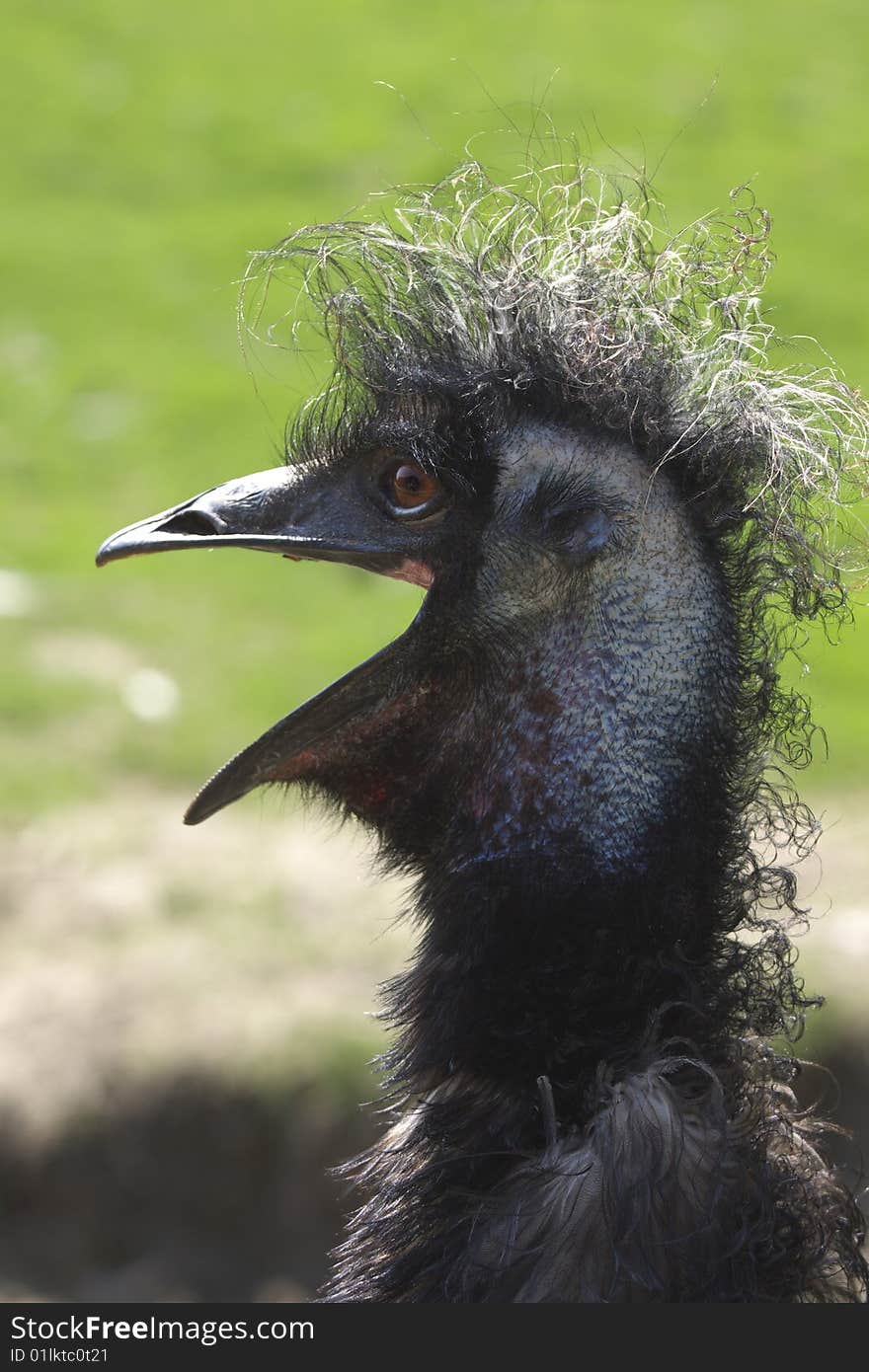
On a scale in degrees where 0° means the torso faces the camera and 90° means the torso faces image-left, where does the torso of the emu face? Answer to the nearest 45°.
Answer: approximately 90°
